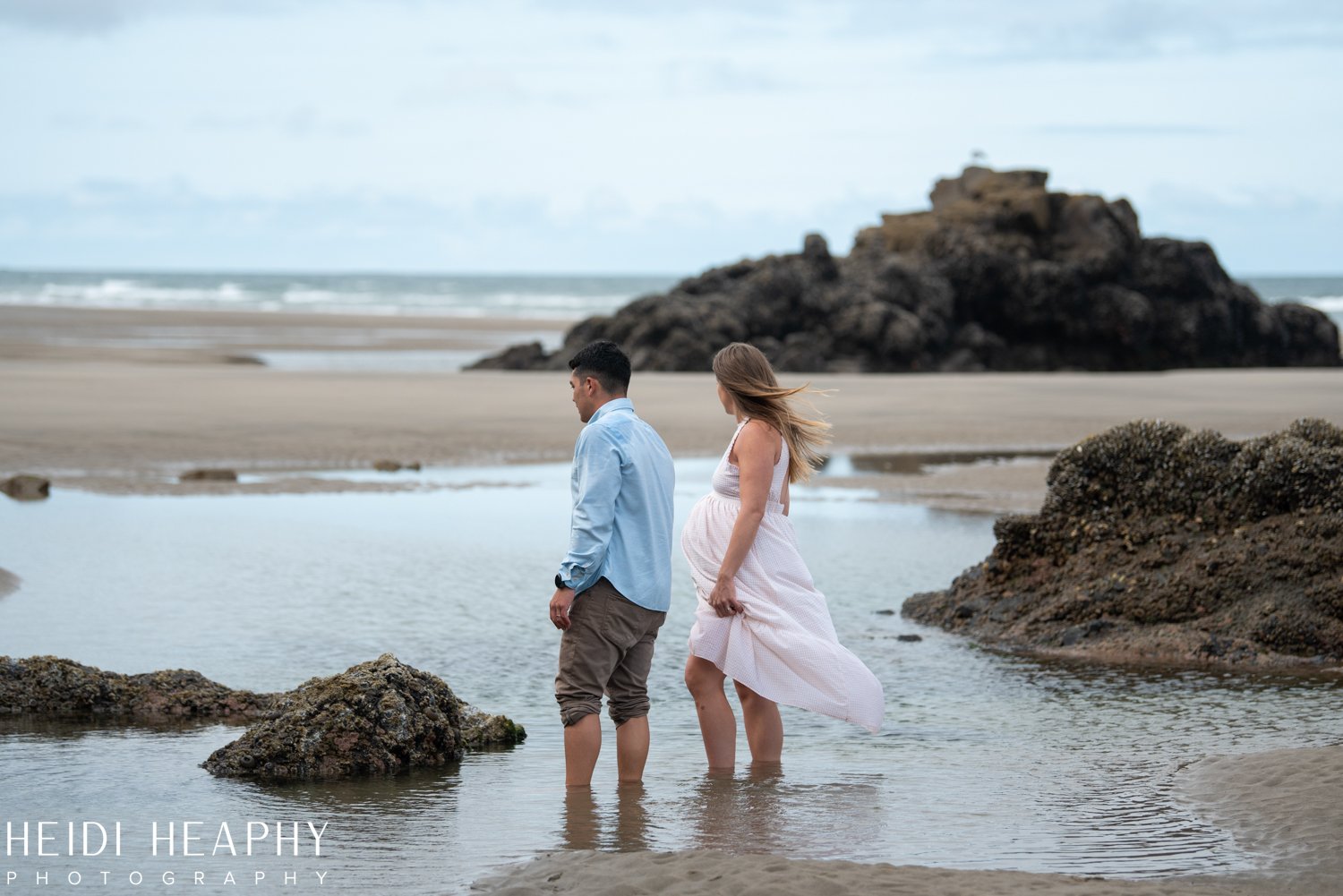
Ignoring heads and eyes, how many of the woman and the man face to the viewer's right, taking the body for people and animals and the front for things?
0

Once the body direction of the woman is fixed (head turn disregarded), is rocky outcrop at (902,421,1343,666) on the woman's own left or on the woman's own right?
on the woman's own right

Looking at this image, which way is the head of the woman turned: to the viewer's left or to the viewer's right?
to the viewer's left

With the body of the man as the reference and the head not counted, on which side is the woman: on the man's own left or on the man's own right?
on the man's own right

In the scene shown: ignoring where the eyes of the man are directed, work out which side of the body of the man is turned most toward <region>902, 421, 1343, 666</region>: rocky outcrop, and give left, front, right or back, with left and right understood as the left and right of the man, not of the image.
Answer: right

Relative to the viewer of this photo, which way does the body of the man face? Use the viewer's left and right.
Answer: facing away from the viewer and to the left of the viewer

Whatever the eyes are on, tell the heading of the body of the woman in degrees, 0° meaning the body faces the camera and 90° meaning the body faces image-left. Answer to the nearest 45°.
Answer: approximately 90°
